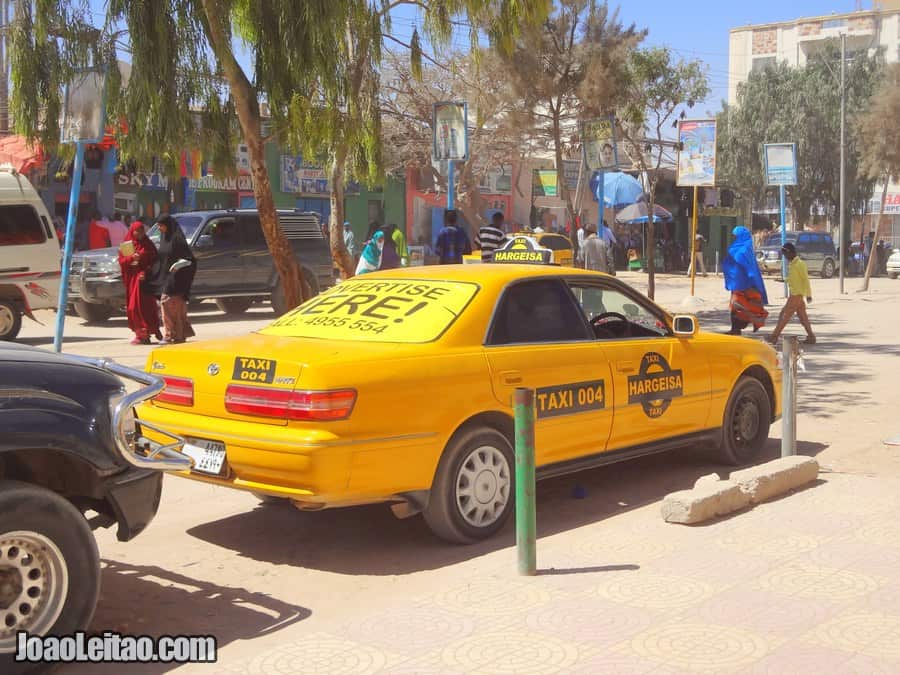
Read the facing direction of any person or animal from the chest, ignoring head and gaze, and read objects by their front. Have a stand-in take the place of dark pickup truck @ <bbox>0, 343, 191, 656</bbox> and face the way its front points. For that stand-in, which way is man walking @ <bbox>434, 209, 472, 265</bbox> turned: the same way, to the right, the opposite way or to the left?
to the left

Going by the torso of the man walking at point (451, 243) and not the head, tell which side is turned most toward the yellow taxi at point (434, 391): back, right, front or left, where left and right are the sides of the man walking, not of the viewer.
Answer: back

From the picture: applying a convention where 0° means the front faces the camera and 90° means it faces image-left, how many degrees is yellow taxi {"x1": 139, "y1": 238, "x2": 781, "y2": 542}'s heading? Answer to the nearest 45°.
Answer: approximately 225°

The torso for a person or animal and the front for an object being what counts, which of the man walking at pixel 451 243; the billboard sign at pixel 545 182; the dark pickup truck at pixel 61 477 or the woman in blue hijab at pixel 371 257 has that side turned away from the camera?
the man walking

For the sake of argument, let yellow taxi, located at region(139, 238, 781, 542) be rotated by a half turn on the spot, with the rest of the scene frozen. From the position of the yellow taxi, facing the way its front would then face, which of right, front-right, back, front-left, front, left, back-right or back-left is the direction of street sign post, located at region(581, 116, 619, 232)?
back-right

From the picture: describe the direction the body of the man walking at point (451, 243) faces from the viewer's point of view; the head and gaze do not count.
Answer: away from the camera

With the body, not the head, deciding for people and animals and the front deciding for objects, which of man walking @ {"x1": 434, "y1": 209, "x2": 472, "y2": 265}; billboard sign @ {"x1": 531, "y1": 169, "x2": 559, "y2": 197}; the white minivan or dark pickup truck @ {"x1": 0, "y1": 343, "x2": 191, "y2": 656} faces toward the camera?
the billboard sign

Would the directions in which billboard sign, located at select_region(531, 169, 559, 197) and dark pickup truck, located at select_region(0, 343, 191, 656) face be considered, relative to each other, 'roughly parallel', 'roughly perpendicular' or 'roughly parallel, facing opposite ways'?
roughly perpendicular

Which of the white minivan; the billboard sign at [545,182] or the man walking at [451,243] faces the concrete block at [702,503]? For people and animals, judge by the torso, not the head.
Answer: the billboard sign
